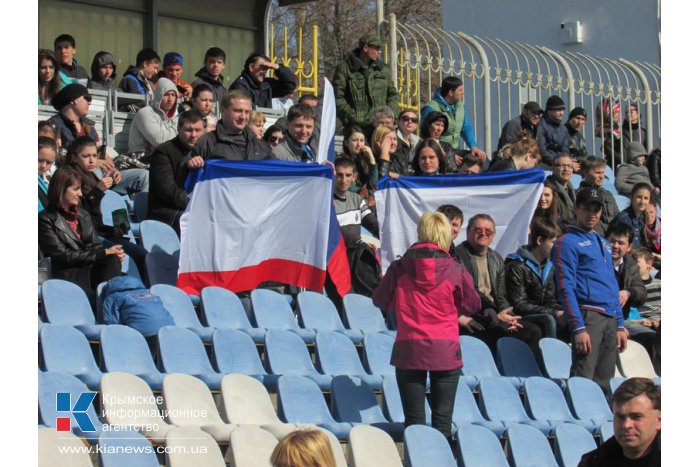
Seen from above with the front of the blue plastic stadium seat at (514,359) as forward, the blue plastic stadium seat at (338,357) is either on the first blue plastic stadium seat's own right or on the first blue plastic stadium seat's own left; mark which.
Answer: on the first blue plastic stadium seat's own right

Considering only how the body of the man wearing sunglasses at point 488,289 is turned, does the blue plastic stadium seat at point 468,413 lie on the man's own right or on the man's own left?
on the man's own right

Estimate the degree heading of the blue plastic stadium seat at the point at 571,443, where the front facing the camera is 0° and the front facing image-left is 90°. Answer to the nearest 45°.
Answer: approximately 315°

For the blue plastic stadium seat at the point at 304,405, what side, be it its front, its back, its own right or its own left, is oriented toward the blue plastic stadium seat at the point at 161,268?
back

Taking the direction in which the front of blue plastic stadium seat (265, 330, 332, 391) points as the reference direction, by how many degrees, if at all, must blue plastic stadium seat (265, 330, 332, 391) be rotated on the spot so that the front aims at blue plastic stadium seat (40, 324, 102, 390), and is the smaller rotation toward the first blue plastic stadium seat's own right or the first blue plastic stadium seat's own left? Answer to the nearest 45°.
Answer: approximately 90° to the first blue plastic stadium seat's own right

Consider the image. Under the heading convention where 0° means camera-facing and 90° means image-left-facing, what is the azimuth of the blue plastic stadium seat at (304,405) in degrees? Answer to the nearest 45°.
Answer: approximately 315°

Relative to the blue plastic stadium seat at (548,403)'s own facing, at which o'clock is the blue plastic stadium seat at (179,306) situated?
the blue plastic stadium seat at (179,306) is roughly at 4 o'clock from the blue plastic stadium seat at (548,403).

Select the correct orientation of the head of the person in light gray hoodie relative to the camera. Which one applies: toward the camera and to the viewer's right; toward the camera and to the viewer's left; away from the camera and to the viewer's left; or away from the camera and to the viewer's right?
toward the camera and to the viewer's right

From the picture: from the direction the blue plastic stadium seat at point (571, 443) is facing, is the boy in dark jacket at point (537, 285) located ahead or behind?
behind

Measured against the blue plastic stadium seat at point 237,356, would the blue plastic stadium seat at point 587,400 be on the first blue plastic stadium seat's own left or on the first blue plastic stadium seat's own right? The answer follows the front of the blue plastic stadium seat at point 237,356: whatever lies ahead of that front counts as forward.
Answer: on the first blue plastic stadium seat's own left

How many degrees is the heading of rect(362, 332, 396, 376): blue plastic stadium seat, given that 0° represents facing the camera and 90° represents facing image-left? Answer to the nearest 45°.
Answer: approximately 315°
